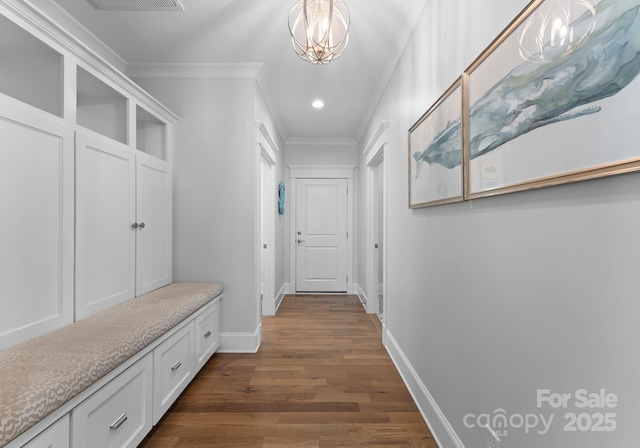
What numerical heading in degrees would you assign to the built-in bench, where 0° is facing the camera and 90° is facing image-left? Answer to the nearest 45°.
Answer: approximately 315°

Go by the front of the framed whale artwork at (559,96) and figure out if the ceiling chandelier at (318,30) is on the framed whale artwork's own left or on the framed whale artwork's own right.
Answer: on the framed whale artwork's own right

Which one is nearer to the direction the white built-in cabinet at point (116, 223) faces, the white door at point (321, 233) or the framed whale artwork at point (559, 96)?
the framed whale artwork

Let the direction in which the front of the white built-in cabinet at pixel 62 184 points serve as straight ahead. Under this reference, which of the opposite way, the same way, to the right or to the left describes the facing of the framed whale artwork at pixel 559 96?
the opposite way

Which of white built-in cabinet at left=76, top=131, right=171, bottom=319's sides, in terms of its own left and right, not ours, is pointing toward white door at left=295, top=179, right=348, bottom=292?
left

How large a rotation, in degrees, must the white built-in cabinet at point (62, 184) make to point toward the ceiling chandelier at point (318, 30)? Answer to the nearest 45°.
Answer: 0° — it already faces it

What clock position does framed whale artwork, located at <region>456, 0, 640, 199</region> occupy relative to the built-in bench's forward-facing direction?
The framed whale artwork is roughly at 12 o'clock from the built-in bench.

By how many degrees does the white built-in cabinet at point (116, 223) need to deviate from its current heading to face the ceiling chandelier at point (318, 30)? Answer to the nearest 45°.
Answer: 0° — it already faces it

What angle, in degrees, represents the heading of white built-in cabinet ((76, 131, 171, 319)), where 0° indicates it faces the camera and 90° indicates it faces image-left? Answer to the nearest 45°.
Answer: approximately 315°

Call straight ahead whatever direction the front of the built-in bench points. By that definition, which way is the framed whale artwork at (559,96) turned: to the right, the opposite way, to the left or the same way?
the opposite way

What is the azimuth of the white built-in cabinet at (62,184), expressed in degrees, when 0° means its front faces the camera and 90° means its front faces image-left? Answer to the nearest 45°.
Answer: approximately 315°

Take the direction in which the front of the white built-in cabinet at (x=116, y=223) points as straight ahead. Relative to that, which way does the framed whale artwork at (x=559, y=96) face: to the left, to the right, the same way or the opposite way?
the opposite way
